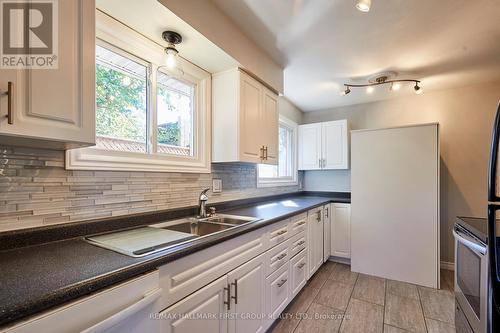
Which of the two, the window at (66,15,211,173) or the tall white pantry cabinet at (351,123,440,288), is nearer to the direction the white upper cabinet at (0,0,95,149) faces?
the tall white pantry cabinet

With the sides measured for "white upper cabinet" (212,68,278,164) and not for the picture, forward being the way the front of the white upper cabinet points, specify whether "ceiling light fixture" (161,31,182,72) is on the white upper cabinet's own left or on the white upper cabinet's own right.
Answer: on the white upper cabinet's own right

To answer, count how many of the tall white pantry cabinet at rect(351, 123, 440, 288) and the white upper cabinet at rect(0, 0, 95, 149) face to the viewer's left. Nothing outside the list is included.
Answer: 0

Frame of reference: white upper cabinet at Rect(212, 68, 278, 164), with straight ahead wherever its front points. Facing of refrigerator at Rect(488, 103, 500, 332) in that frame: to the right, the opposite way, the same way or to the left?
the opposite way

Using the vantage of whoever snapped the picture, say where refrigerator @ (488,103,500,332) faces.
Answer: facing to the left of the viewer

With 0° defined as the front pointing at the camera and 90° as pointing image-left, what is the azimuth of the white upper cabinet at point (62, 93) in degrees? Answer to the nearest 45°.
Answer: approximately 315°
